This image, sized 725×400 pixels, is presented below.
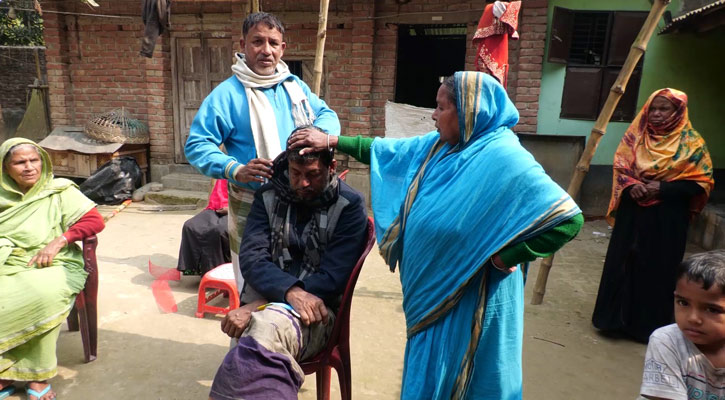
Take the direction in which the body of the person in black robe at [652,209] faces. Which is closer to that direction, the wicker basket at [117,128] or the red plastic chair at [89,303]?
the red plastic chair

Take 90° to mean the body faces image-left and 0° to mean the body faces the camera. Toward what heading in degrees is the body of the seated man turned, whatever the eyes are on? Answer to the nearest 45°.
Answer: approximately 45°

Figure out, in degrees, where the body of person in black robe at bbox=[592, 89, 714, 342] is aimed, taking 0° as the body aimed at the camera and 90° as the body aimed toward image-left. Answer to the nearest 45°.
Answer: approximately 45°

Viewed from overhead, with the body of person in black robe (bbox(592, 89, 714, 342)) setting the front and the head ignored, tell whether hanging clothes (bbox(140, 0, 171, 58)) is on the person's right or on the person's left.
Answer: on the person's right

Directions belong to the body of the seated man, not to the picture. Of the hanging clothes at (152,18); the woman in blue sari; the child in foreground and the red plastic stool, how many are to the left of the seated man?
2

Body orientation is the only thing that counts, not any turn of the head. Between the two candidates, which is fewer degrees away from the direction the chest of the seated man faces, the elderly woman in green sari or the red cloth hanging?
the elderly woman in green sari

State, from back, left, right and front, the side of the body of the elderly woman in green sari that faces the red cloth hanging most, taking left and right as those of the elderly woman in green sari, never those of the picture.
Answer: left

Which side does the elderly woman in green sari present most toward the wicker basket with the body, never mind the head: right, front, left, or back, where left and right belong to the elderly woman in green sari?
back

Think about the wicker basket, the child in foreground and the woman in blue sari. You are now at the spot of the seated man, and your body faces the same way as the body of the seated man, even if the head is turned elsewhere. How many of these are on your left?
2

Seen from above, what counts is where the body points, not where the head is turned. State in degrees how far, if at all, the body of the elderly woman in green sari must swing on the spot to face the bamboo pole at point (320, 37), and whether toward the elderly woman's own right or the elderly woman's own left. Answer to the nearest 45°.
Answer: approximately 90° to the elderly woman's own left
